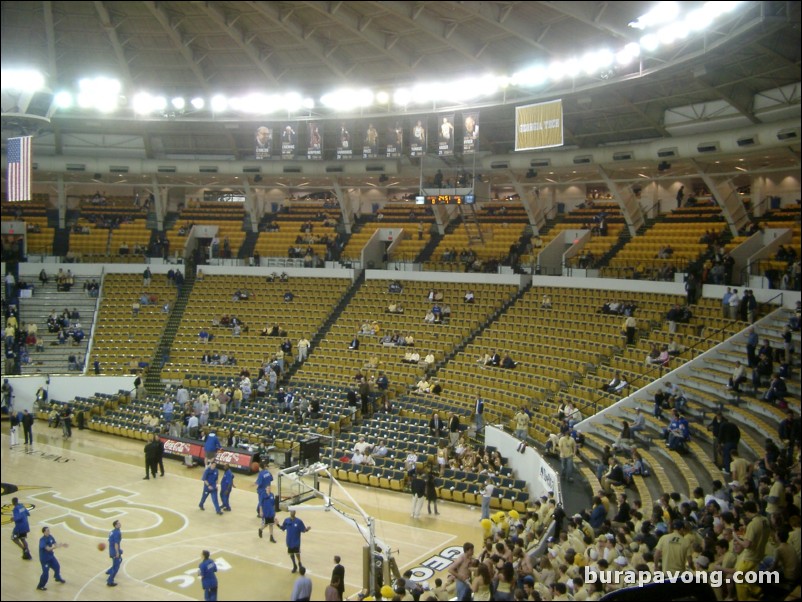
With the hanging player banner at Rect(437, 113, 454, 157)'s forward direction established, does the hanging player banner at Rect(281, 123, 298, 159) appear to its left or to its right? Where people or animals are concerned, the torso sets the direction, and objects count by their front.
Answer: on its right

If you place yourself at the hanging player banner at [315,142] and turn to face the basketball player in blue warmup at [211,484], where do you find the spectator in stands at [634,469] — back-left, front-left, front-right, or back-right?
front-left

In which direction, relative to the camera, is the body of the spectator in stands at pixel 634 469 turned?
to the viewer's left

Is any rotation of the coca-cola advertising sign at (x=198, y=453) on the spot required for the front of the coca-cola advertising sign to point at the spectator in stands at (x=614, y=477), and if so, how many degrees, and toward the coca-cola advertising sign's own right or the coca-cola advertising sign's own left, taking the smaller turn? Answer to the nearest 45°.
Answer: approximately 90° to the coca-cola advertising sign's own left

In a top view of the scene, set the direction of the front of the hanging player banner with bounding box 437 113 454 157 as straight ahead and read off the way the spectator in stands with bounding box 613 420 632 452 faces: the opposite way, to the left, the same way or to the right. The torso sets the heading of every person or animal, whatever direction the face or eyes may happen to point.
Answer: to the right

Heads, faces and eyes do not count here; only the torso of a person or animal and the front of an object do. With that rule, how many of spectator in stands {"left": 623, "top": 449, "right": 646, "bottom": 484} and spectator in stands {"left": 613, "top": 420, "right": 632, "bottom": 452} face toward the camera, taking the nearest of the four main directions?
0

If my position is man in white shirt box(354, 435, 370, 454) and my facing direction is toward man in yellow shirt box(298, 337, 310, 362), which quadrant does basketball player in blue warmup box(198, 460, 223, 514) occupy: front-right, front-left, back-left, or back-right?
back-left

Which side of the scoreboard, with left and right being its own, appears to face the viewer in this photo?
front

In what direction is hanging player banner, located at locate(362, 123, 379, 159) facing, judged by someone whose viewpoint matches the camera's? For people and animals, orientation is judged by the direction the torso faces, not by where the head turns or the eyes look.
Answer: facing the viewer

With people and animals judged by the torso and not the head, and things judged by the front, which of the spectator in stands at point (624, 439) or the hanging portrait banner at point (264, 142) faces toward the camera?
the hanging portrait banner

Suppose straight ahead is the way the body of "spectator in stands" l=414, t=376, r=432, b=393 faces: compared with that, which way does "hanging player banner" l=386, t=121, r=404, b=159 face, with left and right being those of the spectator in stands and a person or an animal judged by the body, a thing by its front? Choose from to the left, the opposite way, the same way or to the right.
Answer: the same way

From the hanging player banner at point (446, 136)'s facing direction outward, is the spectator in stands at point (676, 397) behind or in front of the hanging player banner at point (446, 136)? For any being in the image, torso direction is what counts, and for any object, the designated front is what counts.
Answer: in front

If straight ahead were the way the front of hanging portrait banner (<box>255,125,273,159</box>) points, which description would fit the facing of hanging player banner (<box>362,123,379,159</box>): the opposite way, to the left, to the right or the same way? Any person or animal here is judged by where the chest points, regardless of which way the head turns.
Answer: the same way

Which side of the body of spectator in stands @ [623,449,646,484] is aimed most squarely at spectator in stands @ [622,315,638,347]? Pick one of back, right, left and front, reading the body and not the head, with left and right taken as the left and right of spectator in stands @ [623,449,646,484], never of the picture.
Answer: right
